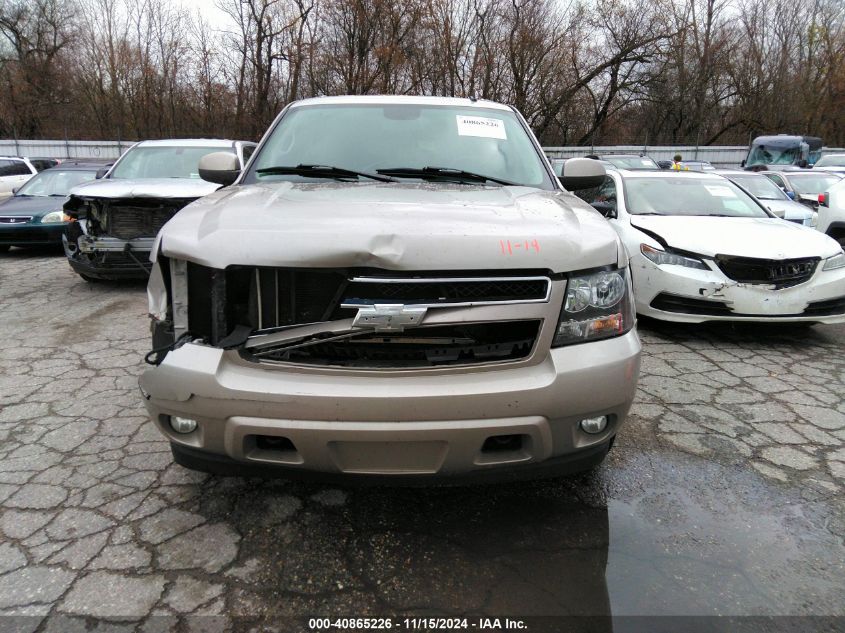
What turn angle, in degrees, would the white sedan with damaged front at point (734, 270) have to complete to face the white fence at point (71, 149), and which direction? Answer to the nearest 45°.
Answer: approximately 180°

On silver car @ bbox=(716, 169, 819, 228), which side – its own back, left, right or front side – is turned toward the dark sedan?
right

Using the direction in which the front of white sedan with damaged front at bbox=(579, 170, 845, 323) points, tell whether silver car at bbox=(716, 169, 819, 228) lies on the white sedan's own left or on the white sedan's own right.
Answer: on the white sedan's own left

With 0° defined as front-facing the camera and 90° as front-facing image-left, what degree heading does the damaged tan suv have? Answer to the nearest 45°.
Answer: approximately 0°

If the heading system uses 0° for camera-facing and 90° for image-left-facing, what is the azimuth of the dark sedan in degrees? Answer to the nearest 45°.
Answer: approximately 45°

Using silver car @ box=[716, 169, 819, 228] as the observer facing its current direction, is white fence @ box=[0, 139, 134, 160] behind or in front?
behind

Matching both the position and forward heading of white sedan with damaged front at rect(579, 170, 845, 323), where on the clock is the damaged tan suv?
The damaged tan suv is roughly at 2 o'clock from the white sedan with damaged front.

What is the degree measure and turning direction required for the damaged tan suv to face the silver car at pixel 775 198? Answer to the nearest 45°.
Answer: approximately 135° to its left

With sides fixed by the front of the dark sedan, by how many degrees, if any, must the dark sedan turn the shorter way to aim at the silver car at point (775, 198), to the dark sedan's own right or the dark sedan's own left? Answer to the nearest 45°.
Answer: approximately 90° to the dark sedan's own left

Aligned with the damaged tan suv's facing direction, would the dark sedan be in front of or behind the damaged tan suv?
behind

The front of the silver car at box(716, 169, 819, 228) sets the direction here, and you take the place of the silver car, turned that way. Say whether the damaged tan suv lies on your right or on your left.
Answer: on your right

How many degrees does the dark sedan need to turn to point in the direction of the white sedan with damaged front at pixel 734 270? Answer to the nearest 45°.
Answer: approximately 90° to its left
